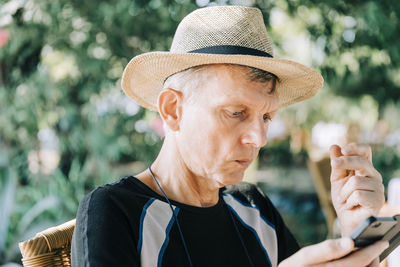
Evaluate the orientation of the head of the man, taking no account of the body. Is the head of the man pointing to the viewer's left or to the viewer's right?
to the viewer's right

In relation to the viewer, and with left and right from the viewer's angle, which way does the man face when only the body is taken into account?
facing the viewer and to the right of the viewer

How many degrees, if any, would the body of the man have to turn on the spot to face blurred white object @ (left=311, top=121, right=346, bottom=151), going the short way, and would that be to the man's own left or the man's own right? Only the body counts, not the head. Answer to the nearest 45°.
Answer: approximately 135° to the man's own left

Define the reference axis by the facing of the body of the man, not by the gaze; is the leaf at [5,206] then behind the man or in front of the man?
behind
